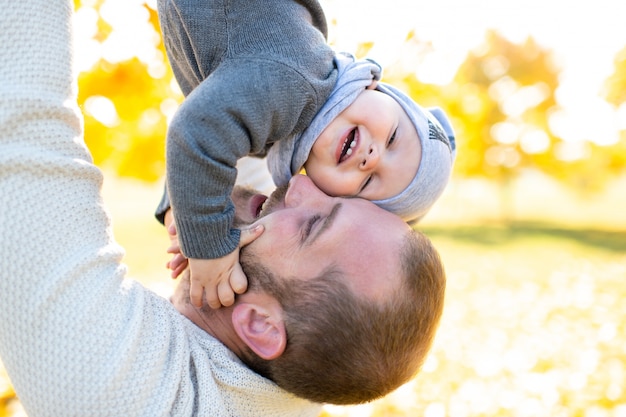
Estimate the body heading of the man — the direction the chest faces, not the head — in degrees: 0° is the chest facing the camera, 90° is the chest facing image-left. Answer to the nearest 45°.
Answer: approximately 90°
